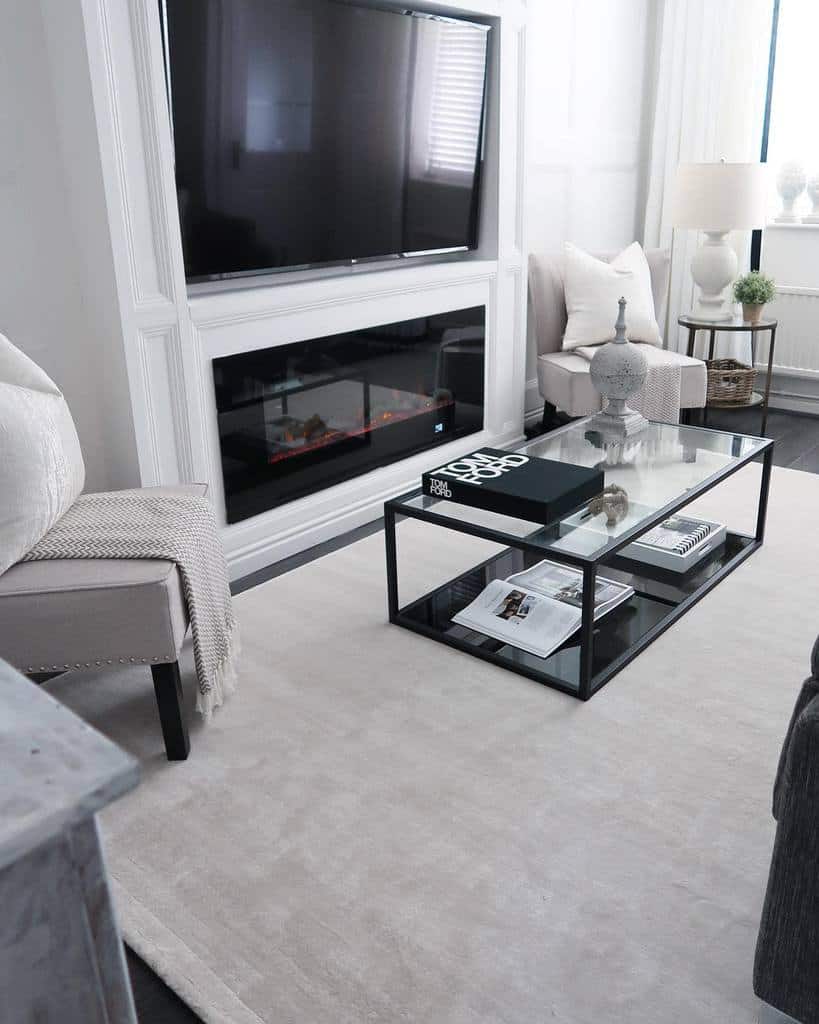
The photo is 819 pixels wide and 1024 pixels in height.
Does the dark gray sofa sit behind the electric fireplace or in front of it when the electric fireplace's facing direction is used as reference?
in front

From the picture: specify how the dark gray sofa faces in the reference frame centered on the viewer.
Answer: facing to the left of the viewer

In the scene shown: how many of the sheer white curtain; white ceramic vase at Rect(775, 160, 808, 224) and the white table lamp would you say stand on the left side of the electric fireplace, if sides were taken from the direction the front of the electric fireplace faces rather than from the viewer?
3

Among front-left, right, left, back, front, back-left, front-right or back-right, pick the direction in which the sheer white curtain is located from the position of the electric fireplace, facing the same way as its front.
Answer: left

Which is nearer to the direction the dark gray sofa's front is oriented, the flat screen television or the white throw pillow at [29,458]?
the white throw pillow

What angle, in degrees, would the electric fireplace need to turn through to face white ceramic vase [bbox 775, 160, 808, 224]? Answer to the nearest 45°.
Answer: approximately 90° to its left

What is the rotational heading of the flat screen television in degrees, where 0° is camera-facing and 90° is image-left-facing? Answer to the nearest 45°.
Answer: approximately 315°

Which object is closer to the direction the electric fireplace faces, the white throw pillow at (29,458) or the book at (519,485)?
the book
